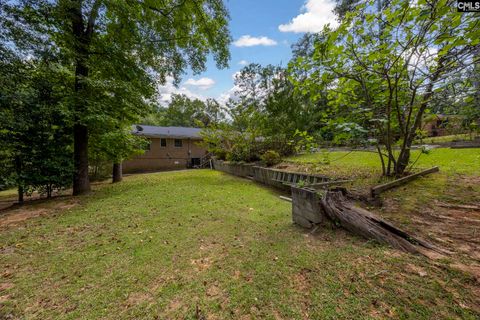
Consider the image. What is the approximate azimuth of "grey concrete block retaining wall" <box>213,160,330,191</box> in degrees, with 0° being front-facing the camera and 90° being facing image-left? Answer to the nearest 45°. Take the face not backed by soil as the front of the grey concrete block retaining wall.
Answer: approximately 45°

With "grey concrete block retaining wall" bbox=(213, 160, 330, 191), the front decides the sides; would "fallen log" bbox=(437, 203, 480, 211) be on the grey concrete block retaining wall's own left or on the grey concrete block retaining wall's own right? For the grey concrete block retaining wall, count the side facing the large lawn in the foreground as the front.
on the grey concrete block retaining wall's own left

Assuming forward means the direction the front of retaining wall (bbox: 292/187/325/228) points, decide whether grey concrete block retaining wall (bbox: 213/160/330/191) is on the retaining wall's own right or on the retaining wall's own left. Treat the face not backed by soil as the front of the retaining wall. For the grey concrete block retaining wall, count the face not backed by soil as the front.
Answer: on the retaining wall's own right

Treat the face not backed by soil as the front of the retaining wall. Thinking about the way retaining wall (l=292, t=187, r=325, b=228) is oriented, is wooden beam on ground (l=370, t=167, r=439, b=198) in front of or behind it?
behind

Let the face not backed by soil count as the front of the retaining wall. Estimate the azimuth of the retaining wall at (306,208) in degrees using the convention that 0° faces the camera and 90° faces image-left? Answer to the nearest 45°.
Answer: approximately 45°
